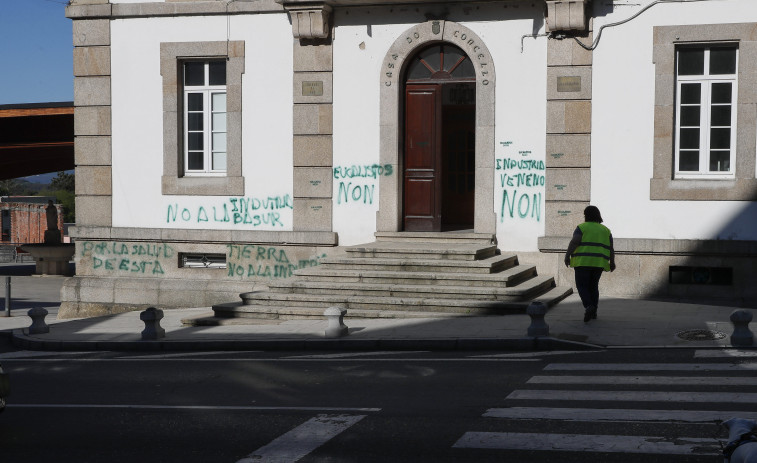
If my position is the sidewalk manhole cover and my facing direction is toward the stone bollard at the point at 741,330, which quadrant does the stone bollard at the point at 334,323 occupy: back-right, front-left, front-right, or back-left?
back-right

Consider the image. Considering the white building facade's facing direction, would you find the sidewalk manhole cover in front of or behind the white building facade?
in front

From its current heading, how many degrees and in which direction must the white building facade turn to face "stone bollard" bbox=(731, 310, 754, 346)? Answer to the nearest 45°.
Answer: approximately 45° to its left

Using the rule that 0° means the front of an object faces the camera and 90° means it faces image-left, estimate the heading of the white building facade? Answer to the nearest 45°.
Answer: approximately 0°

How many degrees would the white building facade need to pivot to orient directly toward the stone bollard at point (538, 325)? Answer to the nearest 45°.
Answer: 0° — it already faces it

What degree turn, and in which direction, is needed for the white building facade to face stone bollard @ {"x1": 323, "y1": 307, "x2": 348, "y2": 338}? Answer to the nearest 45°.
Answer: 0° — it already faces it
